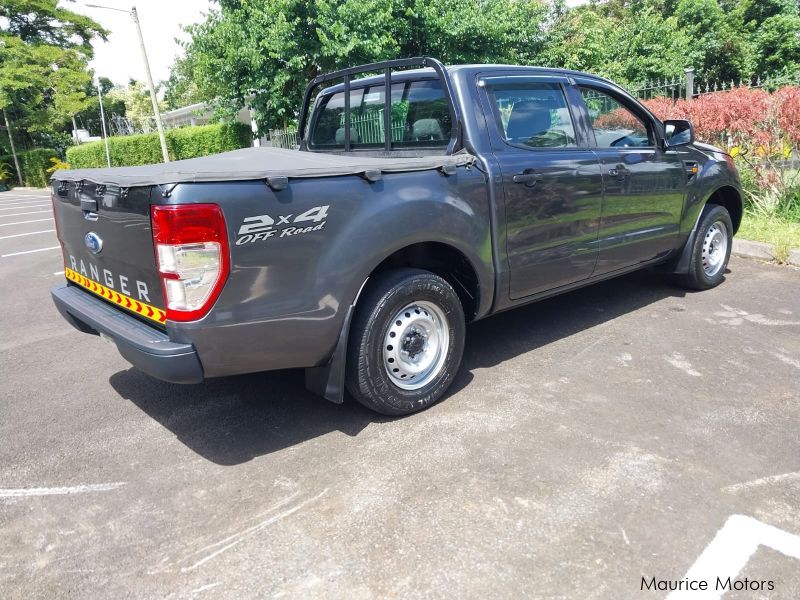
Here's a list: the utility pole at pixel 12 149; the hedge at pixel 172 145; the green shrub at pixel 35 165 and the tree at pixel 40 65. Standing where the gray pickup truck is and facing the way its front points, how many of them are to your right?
0

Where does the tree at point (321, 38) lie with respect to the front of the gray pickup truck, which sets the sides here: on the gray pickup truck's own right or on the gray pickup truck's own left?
on the gray pickup truck's own left

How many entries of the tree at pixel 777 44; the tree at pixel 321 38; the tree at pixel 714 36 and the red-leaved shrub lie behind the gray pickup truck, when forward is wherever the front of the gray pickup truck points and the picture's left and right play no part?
0

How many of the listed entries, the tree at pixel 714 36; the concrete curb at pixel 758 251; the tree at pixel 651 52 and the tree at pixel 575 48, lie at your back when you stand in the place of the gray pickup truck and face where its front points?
0

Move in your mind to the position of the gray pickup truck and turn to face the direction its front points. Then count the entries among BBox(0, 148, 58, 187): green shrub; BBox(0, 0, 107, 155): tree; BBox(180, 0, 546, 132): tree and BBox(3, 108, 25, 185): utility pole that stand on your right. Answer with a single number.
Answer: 0

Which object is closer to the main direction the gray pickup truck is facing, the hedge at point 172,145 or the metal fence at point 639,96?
the metal fence

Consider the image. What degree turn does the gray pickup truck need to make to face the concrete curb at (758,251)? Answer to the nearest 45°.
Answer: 0° — it already faces it

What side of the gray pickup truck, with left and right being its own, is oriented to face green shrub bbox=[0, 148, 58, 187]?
left

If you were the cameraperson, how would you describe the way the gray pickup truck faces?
facing away from the viewer and to the right of the viewer

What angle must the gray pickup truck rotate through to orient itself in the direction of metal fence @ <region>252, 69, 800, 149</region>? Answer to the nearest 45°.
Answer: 0° — it already faces it

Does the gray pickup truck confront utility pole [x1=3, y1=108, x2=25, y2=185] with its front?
no

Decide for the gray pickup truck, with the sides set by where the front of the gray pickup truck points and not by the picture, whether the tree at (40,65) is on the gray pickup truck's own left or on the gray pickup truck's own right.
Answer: on the gray pickup truck's own left

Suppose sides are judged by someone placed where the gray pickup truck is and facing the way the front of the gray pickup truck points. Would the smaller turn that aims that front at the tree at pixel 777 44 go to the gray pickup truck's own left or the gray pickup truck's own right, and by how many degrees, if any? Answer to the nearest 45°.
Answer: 0° — it already faces it

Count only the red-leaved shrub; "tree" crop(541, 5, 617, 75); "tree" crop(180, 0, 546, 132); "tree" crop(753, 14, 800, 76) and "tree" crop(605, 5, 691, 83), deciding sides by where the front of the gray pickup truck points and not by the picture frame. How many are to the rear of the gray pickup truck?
0

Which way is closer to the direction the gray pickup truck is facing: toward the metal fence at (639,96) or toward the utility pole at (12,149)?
the metal fence

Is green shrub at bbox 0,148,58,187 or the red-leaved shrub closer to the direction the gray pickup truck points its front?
the red-leaved shrub

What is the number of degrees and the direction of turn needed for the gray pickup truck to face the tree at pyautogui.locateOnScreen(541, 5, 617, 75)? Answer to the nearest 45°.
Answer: approximately 45° to its left

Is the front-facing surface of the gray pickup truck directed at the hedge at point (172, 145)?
no

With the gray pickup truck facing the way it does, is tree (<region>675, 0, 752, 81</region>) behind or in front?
in front
